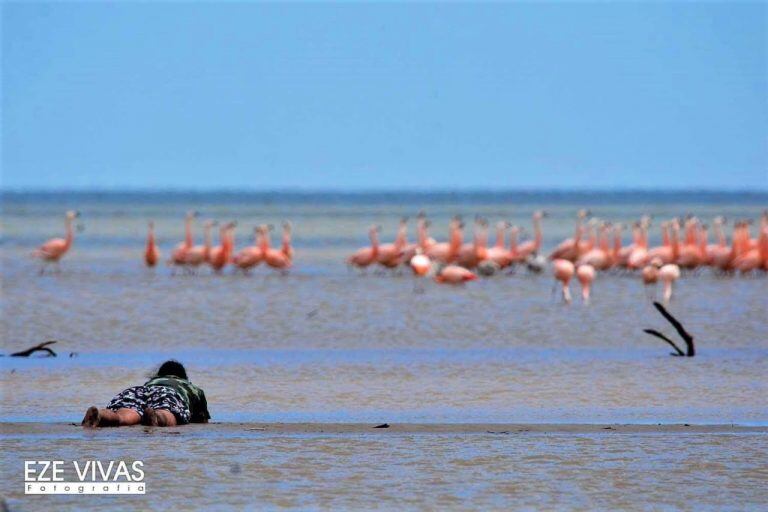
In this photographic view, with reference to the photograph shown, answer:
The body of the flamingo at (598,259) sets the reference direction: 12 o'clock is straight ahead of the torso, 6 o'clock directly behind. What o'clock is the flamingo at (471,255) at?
the flamingo at (471,255) is roughly at 6 o'clock from the flamingo at (598,259).

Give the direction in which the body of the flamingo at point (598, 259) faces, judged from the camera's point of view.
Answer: to the viewer's right

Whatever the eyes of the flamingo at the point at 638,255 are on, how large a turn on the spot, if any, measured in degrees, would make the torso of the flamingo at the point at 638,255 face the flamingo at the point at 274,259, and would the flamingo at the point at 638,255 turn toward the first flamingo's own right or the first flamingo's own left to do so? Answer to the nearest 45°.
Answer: approximately 180°

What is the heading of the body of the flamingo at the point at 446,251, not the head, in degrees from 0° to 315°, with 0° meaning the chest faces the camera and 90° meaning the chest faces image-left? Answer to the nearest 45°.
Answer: approximately 270°

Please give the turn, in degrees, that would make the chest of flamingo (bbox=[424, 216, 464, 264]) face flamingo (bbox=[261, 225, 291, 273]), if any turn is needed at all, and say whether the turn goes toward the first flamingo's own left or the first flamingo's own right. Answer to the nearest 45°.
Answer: approximately 180°

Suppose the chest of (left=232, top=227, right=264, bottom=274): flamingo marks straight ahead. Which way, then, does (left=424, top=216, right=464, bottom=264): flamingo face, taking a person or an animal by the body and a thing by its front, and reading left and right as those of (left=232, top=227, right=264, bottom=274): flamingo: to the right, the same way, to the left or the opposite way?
the same way

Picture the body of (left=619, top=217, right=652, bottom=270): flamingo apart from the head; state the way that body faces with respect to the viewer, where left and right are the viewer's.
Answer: facing to the right of the viewer
